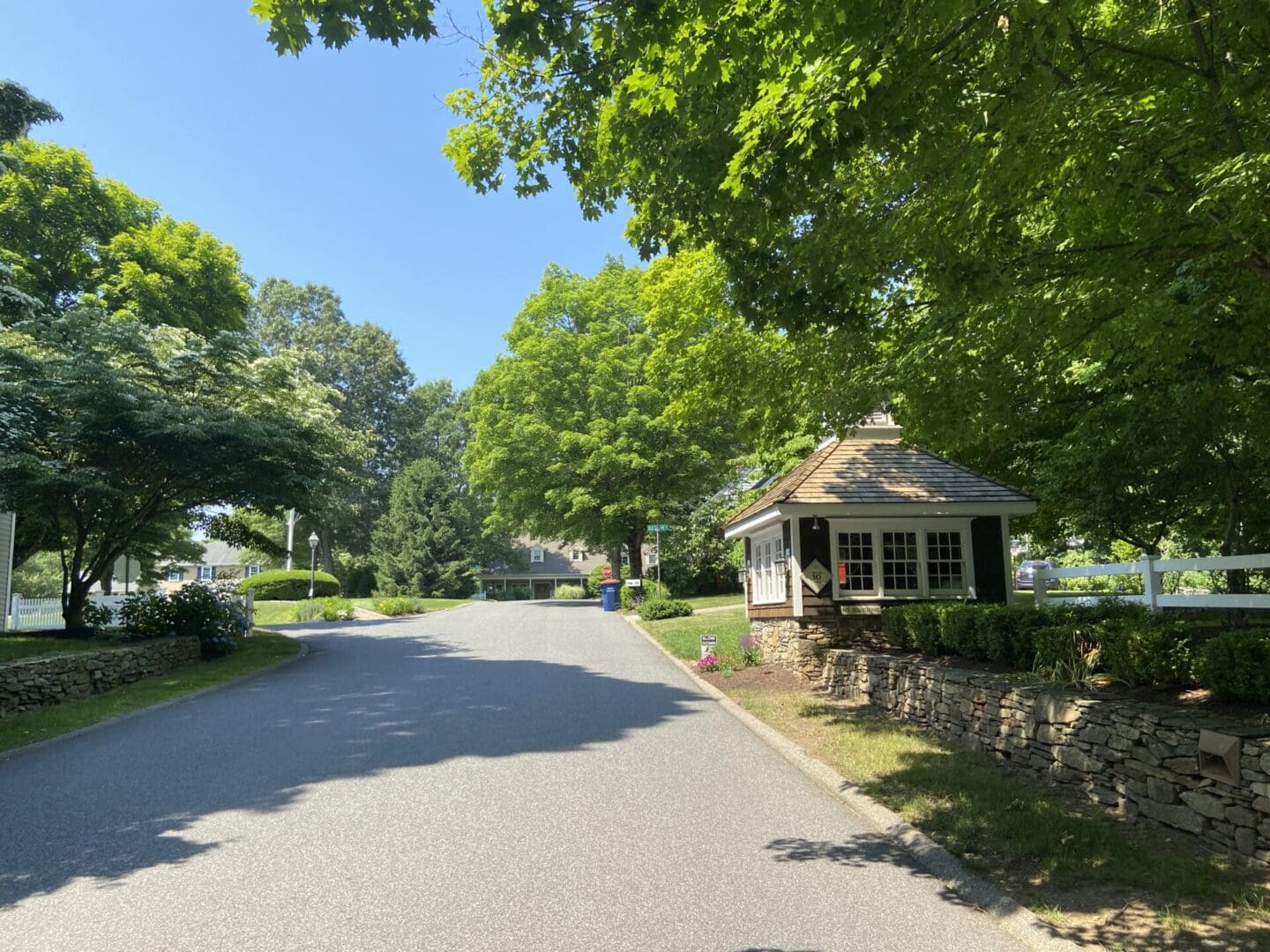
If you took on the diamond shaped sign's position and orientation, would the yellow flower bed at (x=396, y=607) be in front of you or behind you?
behind

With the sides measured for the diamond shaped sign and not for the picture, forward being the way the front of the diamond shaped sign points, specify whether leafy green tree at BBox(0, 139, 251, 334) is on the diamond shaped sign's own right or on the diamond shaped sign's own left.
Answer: on the diamond shaped sign's own right

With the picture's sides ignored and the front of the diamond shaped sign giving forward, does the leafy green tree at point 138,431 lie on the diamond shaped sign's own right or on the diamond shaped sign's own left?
on the diamond shaped sign's own right

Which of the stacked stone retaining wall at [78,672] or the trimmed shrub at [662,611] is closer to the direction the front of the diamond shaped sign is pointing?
the stacked stone retaining wall

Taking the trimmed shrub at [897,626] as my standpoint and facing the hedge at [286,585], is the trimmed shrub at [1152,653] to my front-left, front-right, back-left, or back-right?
back-left

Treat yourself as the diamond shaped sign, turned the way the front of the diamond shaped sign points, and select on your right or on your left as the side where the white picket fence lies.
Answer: on your right

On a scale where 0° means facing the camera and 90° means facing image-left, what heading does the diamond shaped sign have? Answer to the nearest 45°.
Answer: approximately 0°

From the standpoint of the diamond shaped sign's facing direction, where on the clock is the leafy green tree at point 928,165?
The leafy green tree is roughly at 12 o'clock from the diamond shaped sign.

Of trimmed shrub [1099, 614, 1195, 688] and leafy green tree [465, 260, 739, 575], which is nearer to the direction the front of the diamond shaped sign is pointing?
the trimmed shrub

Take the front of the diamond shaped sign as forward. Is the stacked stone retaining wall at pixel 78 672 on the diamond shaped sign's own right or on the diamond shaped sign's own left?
on the diamond shaped sign's own right

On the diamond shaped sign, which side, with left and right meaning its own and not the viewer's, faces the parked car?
back

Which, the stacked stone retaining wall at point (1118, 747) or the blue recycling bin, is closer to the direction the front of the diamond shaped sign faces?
the stacked stone retaining wall

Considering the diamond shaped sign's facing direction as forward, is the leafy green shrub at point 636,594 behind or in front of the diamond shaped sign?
behind

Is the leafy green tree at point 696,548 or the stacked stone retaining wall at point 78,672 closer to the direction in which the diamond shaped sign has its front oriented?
the stacked stone retaining wall

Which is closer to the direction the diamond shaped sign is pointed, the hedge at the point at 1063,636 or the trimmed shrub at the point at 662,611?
the hedge
